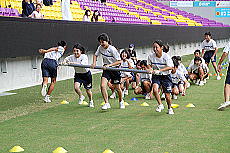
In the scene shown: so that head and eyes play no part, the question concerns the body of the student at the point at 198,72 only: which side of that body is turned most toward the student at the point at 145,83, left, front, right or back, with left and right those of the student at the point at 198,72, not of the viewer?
front

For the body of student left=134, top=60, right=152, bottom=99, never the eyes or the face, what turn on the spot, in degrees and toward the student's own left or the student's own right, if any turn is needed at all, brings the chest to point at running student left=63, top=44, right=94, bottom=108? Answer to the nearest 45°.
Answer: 0° — they already face them

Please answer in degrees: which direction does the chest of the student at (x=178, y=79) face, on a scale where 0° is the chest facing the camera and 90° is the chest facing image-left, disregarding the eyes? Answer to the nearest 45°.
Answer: approximately 45°

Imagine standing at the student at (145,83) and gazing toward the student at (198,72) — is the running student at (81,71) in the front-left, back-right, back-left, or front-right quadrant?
back-left

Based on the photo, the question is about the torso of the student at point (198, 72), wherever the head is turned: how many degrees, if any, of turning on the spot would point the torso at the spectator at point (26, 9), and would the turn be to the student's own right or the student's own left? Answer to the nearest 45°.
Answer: approximately 90° to the student's own right

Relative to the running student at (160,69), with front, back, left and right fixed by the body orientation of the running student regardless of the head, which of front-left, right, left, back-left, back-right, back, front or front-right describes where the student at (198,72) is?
back-right
